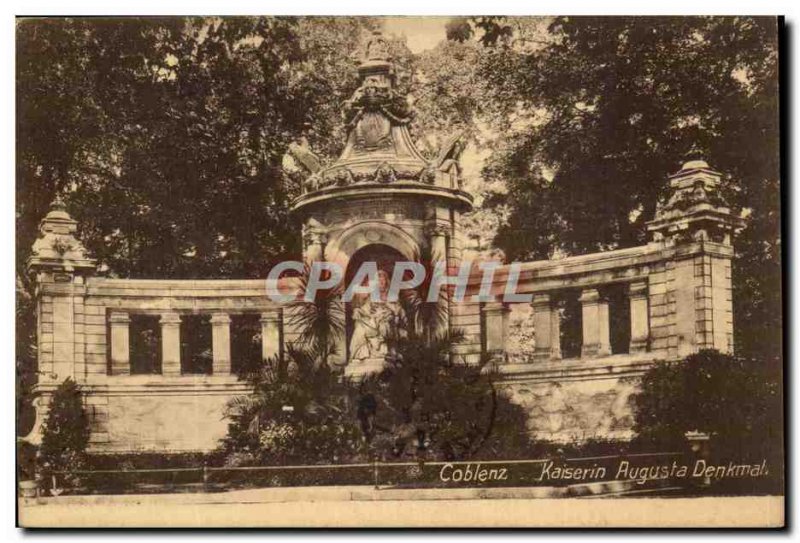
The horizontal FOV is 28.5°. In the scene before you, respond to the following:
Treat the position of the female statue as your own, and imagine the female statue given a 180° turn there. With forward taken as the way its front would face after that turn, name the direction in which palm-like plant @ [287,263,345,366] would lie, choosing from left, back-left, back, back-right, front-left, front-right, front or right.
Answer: back-left

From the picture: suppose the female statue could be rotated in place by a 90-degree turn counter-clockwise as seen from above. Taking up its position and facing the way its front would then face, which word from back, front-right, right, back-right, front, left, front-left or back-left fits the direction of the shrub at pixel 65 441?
back-right

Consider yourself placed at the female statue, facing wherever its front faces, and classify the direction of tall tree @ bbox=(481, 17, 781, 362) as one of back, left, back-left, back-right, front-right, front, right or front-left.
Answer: back-left

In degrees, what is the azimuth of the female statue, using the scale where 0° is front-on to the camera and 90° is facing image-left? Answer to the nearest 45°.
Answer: approximately 45°
